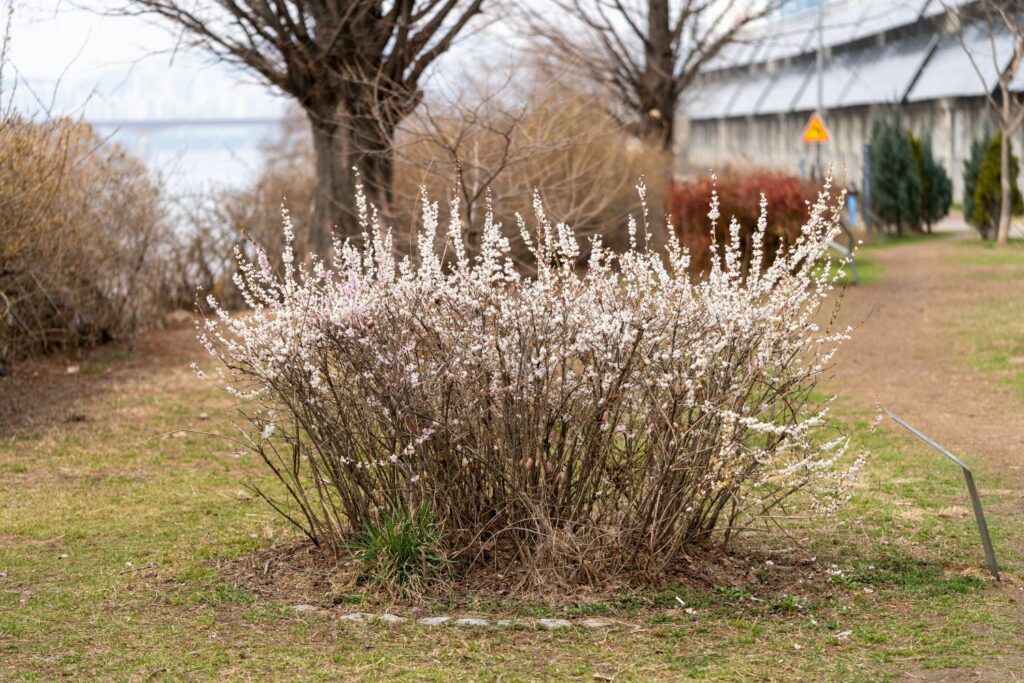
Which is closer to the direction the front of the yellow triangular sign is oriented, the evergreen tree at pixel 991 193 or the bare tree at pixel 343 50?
the bare tree

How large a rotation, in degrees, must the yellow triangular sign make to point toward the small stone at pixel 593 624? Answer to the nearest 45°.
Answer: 0° — it already faces it

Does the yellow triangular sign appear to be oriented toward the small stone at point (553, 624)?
yes

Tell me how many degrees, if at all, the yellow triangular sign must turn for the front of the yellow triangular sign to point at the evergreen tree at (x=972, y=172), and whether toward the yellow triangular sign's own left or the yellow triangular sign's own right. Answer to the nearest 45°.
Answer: approximately 135° to the yellow triangular sign's own left

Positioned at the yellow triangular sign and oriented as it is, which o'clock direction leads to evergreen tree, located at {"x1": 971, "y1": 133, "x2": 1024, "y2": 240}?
The evergreen tree is roughly at 9 o'clock from the yellow triangular sign.

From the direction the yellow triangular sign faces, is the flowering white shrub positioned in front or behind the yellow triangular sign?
in front

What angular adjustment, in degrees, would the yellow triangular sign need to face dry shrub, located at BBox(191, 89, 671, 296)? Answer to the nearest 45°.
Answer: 0° — it already faces it

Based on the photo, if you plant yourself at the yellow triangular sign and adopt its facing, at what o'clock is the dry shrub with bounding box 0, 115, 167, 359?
The dry shrub is roughly at 1 o'clock from the yellow triangular sign.
